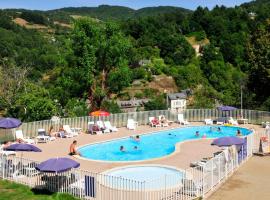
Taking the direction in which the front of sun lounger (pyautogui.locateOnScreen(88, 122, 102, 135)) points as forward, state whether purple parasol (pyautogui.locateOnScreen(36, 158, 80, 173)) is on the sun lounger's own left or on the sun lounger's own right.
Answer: on the sun lounger's own right

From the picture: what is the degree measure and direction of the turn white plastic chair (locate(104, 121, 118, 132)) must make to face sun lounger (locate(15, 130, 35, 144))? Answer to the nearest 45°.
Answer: approximately 90° to its right

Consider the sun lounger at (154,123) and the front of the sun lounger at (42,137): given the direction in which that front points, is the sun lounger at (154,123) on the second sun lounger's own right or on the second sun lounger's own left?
on the second sun lounger's own left

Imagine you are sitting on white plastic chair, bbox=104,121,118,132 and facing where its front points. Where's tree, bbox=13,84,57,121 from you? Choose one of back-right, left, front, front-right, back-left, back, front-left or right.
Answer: back-right

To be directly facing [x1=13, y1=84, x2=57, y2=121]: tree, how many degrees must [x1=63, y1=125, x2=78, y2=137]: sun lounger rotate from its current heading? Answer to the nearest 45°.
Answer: approximately 180°

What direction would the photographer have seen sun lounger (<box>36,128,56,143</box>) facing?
facing the viewer and to the right of the viewer

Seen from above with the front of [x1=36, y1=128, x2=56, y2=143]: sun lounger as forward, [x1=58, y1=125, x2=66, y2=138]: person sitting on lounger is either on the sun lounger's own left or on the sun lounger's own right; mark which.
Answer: on the sun lounger's own left

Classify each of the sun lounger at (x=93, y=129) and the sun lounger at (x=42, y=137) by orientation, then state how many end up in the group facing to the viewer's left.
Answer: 0

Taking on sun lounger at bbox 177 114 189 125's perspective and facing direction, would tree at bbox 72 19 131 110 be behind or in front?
behind
